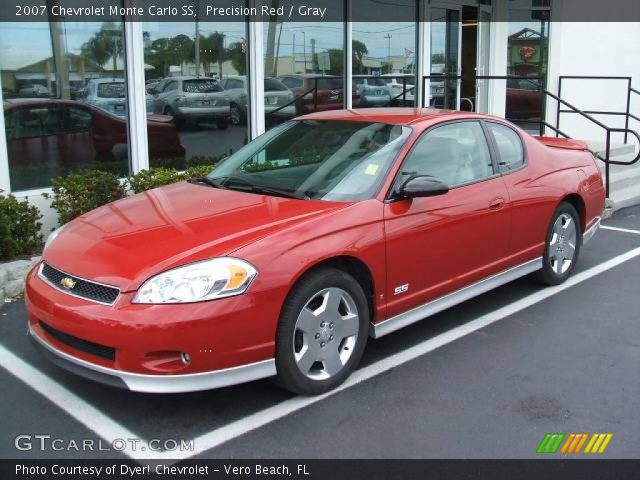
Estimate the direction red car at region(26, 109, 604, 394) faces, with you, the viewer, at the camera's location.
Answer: facing the viewer and to the left of the viewer

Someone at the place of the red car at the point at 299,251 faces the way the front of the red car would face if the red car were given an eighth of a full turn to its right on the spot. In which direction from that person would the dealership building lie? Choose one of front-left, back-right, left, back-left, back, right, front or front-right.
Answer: right
